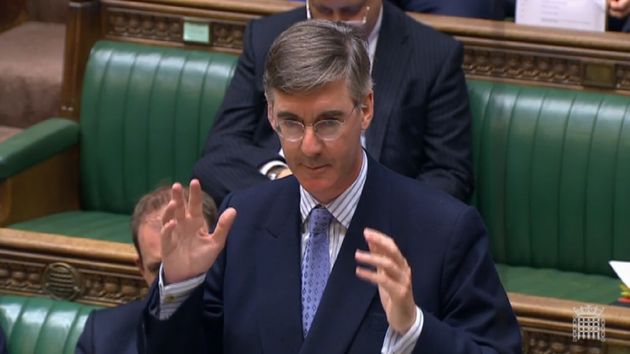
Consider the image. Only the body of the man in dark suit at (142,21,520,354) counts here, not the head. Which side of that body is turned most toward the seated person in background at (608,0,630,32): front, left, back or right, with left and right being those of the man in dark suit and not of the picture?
back

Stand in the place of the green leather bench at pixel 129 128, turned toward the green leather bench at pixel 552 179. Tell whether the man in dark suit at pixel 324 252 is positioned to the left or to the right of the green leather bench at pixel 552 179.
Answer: right

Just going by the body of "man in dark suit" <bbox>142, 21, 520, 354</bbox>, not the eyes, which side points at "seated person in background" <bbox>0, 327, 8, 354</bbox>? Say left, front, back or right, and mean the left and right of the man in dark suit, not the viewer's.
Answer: right

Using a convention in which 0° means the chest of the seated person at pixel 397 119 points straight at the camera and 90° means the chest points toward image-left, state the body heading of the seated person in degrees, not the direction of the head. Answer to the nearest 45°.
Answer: approximately 0°

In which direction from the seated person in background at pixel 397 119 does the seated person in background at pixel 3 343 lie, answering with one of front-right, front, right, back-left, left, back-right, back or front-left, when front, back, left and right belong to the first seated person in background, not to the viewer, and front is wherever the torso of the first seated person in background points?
front-right

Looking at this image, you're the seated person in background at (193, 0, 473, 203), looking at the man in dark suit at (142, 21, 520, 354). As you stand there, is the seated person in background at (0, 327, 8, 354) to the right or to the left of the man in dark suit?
right

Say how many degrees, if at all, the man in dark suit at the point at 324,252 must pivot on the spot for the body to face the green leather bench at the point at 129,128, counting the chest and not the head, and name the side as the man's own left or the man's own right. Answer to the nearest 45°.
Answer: approximately 135° to the man's own right
